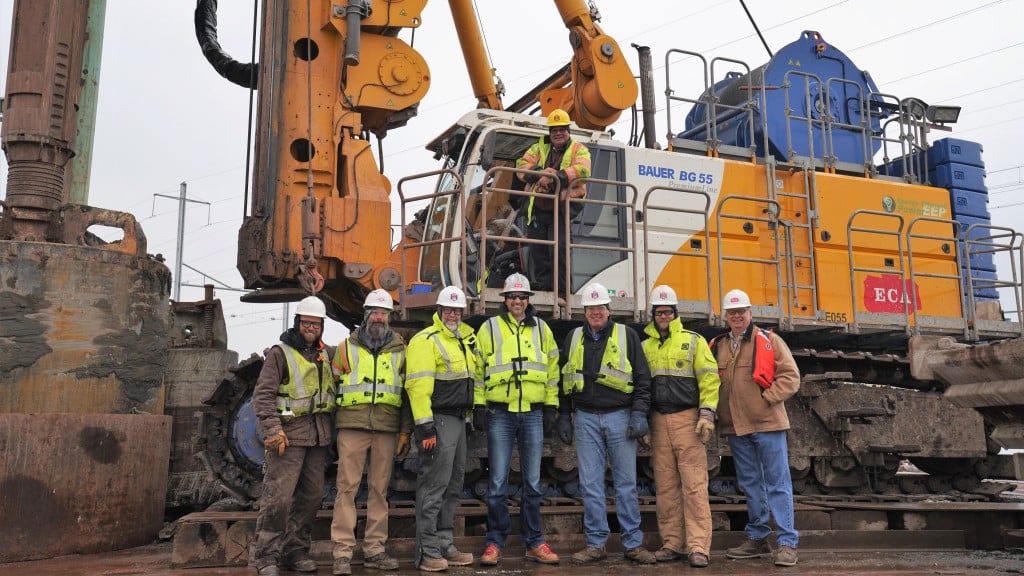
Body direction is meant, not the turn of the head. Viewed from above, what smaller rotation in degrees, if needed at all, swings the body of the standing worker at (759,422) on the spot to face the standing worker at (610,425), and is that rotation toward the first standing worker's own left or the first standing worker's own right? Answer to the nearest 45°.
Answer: approximately 45° to the first standing worker's own right

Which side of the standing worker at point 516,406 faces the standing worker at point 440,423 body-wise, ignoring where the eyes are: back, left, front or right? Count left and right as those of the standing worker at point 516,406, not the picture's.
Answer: right

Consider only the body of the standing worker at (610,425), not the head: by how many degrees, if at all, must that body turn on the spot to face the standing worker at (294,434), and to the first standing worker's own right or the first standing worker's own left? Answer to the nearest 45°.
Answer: approximately 90° to the first standing worker's own right

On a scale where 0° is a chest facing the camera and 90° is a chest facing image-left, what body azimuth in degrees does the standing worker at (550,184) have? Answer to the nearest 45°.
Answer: approximately 0°

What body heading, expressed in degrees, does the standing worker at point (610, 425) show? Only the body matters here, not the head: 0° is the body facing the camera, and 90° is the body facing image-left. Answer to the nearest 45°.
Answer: approximately 0°

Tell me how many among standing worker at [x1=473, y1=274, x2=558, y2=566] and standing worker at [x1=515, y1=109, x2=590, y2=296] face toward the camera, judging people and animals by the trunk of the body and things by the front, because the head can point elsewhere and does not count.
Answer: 2

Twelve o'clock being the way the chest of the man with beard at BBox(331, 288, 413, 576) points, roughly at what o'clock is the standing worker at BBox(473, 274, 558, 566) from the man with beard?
The standing worker is roughly at 9 o'clock from the man with beard.
